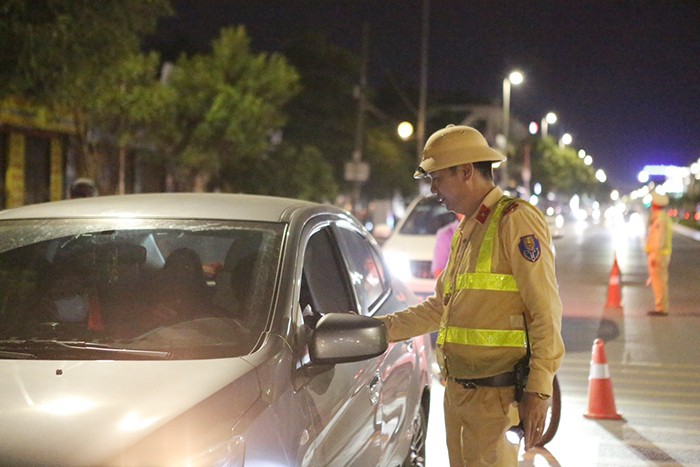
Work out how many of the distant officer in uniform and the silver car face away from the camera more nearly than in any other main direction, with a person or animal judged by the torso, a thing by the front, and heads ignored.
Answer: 0

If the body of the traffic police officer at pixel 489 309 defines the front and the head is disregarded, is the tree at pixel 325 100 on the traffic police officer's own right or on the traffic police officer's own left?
on the traffic police officer's own right

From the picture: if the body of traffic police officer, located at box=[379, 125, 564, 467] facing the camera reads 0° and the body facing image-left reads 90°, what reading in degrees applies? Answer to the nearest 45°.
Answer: approximately 45°
